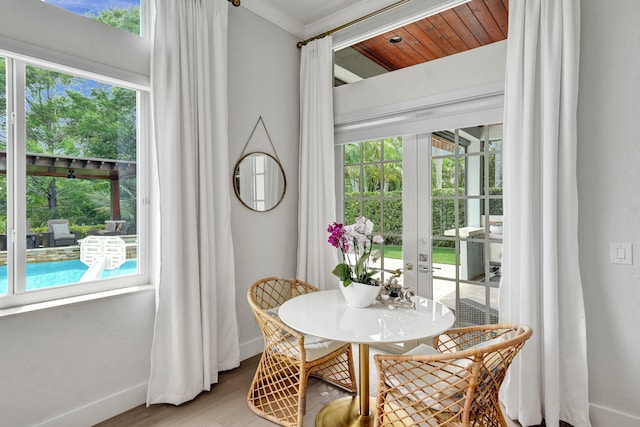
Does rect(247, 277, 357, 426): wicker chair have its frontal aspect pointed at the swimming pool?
no

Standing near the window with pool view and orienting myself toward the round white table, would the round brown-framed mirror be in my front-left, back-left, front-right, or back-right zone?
front-left

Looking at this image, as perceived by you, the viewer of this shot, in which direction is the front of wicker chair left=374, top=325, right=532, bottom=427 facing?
facing away from the viewer and to the left of the viewer

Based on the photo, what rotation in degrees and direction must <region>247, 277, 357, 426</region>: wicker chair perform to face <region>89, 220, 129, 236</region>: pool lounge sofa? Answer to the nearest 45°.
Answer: approximately 135° to its right

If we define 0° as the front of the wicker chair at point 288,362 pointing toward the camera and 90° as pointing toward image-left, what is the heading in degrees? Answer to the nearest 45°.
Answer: approximately 315°

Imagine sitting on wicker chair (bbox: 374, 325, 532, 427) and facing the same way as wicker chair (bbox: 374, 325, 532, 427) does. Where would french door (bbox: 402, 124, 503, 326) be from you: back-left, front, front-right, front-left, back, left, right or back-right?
front-right

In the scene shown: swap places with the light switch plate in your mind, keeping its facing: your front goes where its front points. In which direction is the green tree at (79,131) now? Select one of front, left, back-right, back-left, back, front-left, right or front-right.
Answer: front-right

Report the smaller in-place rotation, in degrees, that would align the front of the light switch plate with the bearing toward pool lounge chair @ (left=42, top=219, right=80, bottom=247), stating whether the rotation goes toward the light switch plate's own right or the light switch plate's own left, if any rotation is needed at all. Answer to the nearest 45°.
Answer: approximately 45° to the light switch plate's own right

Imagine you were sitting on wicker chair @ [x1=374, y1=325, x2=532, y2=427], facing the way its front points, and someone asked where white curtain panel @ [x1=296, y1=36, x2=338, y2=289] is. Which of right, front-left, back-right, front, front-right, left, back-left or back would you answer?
front

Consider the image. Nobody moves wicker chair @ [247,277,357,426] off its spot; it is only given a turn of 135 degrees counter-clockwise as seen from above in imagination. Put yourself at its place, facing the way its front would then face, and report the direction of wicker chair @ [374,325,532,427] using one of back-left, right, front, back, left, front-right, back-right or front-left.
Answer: back-right
